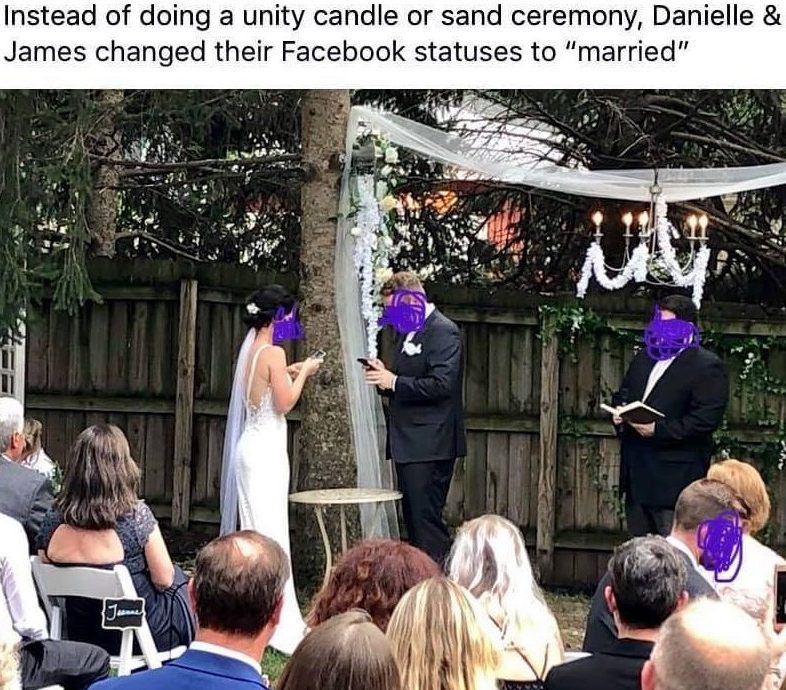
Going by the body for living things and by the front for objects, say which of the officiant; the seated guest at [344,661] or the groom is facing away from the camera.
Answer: the seated guest

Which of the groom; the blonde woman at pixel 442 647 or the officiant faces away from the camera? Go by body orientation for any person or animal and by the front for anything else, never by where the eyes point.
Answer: the blonde woman

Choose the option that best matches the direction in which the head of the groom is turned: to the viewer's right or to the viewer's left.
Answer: to the viewer's left

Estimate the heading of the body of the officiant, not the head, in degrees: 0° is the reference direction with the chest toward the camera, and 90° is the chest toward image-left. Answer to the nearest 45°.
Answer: approximately 45°

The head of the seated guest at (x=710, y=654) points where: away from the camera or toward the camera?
away from the camera

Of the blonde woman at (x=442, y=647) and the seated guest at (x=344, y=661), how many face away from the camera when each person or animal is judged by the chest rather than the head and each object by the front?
2

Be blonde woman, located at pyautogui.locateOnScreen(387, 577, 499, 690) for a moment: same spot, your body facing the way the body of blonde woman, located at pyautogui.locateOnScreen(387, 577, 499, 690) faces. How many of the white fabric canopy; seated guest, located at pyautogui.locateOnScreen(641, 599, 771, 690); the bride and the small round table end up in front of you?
3

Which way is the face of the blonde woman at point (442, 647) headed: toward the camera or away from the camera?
away from the camera

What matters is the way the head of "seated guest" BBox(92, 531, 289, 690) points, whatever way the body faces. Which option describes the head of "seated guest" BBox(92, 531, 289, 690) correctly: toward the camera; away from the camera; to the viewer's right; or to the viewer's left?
away from the camera

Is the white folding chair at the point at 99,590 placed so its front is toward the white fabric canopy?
yes

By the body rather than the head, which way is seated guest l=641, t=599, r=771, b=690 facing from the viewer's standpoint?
away from the camera

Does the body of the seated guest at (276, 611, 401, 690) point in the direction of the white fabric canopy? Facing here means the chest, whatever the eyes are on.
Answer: yes

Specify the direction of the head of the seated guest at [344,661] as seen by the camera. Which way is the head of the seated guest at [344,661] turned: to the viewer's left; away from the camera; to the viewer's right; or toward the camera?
away from the camera

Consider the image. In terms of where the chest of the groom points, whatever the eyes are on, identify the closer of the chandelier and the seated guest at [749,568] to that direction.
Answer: the seated guest

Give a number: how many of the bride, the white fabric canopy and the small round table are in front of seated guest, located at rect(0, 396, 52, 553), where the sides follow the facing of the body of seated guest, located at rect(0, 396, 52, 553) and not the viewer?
3
